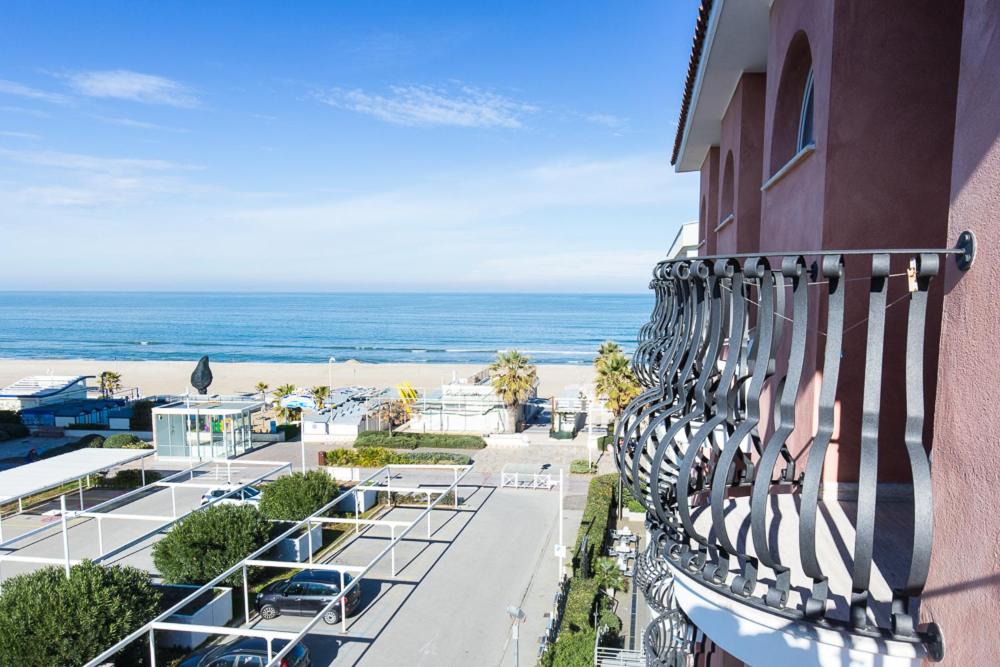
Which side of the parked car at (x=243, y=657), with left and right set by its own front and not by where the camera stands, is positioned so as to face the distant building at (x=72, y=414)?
right

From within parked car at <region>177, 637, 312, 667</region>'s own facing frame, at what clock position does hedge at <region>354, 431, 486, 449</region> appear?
The hedge is roughly at 4 o'clock from the parked car.

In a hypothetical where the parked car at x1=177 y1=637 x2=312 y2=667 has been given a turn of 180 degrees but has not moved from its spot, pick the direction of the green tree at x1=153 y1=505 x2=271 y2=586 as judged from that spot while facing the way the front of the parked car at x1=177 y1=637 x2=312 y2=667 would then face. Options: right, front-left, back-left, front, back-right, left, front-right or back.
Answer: left

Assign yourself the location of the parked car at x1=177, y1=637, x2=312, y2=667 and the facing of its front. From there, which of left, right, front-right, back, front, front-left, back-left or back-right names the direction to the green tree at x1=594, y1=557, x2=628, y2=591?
back

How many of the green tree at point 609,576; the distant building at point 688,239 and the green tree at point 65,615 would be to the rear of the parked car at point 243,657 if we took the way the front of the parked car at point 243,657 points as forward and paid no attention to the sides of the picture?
2

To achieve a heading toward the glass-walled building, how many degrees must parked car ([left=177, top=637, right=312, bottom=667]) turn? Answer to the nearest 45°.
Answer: approximately 90° to its right

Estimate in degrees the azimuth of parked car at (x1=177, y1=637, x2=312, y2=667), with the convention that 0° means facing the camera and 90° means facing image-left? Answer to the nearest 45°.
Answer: approximately 90°

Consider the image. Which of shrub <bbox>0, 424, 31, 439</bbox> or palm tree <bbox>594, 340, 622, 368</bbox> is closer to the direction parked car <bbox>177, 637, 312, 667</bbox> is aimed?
the shrub

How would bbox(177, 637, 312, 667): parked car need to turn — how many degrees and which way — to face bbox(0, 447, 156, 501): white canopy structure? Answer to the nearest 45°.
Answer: approximately 45° to its right

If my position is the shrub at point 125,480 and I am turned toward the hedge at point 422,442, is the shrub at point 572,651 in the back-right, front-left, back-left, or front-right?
front-right

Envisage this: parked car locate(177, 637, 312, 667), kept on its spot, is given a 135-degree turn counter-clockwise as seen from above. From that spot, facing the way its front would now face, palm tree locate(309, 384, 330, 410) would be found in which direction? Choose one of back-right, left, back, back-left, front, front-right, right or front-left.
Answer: back-left

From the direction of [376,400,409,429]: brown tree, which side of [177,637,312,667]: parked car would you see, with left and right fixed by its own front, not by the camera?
right

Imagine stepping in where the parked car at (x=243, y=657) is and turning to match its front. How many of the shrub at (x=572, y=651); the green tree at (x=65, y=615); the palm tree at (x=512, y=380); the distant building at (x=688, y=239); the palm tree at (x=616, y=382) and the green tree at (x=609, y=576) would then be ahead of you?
1

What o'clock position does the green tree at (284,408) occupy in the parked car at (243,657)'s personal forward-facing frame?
The green tree is roughly at 3 o'clock from the parked car.

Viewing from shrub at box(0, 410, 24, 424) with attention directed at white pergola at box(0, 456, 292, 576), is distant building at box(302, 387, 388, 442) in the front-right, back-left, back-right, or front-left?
front-left

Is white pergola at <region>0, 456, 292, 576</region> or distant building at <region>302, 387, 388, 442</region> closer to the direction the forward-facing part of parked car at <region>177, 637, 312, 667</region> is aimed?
the white pergola
